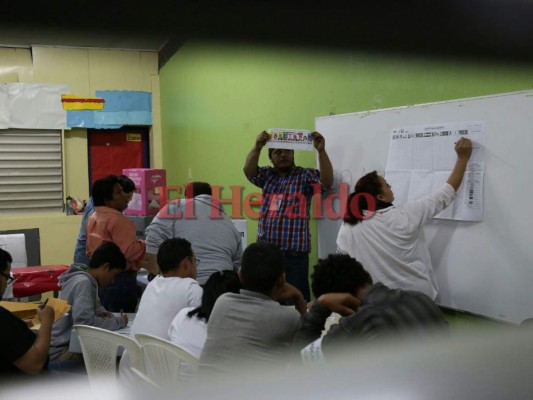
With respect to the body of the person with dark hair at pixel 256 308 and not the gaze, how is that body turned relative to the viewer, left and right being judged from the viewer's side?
facing away from the viewer and to the right of the viewer

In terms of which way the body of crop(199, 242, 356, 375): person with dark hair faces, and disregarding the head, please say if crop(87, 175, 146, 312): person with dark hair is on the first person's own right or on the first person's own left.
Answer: on the first person's own left

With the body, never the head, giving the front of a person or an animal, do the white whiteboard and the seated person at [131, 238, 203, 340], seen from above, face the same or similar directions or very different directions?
very different directions

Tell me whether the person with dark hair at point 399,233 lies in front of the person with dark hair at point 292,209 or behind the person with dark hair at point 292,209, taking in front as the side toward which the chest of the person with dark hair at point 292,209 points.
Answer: in front

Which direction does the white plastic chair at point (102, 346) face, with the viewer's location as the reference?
facing away from the viewer and to the right of the viewer

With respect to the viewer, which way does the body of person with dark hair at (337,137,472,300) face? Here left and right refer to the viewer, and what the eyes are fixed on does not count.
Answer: facing away from the viewer and to the right of the viewer

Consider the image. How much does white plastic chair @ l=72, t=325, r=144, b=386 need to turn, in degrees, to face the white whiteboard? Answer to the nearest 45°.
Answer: approximately 45° to its right

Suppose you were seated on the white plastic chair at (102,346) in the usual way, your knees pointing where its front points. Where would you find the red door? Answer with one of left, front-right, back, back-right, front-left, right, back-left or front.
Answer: front-left

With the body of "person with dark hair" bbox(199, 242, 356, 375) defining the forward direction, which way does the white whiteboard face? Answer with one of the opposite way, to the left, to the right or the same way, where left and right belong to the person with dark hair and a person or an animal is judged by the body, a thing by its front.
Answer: the opposite way

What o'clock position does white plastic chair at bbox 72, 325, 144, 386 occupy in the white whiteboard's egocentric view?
The white plastic chair is roughly at 1 o'clock from the white whiteboard.

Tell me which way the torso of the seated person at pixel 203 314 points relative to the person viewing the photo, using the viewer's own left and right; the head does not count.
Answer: facing away from the viewer and to the right of the viewer

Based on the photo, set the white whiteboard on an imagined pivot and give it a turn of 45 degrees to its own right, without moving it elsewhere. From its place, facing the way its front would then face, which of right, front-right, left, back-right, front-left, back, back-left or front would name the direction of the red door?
front-right

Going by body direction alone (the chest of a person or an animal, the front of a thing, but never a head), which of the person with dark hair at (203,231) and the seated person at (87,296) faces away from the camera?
the person with dark hair

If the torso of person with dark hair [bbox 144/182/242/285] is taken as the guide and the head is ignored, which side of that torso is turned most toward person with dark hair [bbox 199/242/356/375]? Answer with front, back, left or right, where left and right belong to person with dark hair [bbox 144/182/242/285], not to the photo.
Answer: back
